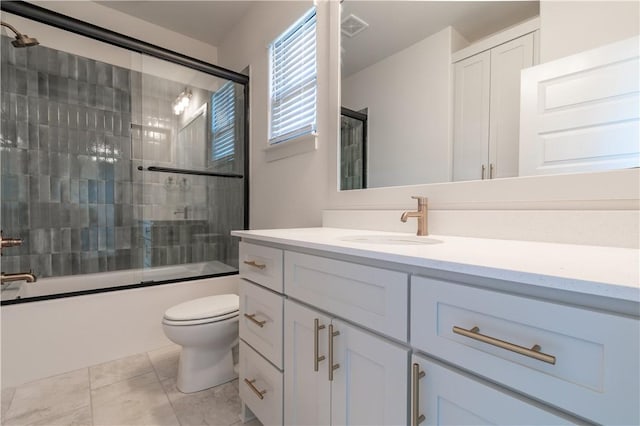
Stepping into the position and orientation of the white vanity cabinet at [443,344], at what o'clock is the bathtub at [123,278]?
The bathtub is roughly at 2 o'clock from the white vanity cabinet.

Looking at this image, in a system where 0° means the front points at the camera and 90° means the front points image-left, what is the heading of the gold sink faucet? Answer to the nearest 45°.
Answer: approximately 45°

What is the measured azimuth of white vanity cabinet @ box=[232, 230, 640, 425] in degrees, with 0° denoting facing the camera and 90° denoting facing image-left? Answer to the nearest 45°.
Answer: approximately 45°
